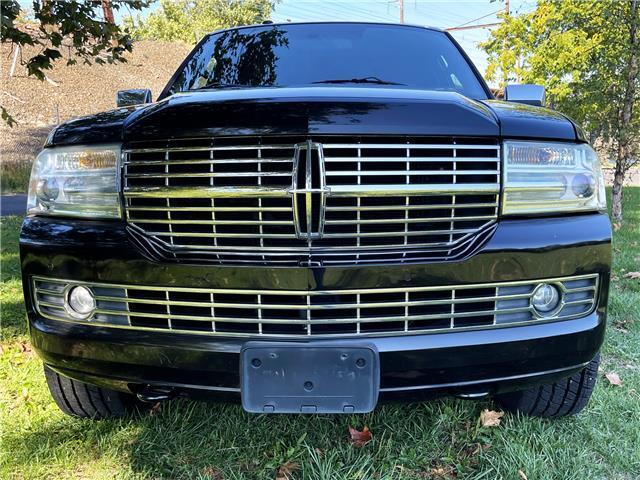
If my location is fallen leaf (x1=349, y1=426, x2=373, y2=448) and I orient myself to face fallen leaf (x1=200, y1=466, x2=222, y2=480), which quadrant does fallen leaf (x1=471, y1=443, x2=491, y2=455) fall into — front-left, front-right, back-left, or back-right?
back-left

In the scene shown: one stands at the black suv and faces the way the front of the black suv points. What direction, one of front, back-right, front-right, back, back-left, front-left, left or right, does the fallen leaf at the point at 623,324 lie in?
back-left

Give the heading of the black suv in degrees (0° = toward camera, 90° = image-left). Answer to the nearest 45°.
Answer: approximately 0°

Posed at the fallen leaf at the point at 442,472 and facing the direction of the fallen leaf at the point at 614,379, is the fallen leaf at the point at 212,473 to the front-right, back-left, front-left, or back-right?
back-left

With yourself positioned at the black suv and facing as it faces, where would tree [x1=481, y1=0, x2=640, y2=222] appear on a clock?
The tree is roughly at 7 o'clock from the black suv.

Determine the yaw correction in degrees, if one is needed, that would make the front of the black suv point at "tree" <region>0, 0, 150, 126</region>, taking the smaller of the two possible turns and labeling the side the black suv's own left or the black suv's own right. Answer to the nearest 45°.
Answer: approximately 135° to the black suv's own right

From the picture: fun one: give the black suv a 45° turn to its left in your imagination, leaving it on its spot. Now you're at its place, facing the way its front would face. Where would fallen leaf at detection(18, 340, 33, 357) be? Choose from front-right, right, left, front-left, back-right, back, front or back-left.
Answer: right
